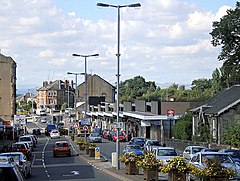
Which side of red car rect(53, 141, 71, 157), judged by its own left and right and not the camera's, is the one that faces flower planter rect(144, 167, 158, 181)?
back

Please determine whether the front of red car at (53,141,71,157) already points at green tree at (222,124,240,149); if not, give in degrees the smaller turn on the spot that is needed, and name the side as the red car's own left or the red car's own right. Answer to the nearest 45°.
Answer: approximately 90° to the red car's own right

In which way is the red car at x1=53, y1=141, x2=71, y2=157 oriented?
away from the camera

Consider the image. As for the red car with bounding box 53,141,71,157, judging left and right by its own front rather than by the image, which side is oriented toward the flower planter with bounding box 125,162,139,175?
back

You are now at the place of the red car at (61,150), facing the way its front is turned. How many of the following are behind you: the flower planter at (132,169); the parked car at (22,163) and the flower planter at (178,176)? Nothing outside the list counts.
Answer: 3

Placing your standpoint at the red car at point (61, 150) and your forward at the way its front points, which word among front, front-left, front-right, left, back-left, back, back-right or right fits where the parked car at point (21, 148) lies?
back-left

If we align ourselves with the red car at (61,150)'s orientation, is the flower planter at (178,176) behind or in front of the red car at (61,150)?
behind

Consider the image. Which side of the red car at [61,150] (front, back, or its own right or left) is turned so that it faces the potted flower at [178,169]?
back

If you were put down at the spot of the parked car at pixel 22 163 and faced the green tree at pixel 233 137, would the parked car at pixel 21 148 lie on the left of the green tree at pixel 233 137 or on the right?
left

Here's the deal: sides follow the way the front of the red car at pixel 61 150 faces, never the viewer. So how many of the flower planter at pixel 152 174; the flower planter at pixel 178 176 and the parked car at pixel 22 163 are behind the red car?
3

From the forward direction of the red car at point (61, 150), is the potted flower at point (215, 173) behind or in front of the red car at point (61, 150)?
behind

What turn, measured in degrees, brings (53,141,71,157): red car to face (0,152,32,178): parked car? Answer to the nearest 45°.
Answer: approximately 180°
